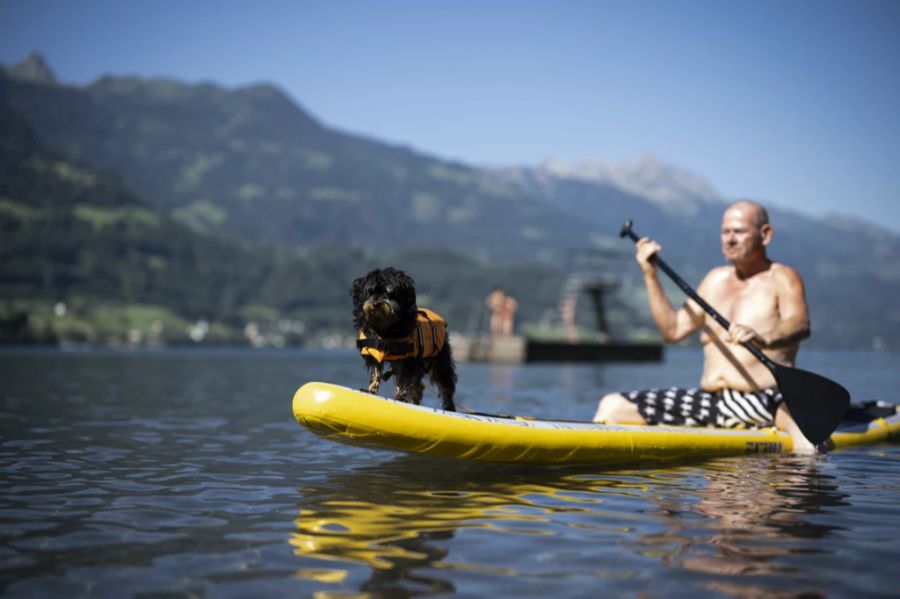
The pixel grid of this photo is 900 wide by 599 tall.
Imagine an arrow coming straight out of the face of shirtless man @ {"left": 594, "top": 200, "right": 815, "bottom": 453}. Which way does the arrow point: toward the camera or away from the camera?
toward the camera

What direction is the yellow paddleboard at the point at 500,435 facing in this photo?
to the viewer's left

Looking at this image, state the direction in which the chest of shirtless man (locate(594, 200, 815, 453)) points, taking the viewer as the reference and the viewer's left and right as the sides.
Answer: facing the viewer and to the left of the viewer

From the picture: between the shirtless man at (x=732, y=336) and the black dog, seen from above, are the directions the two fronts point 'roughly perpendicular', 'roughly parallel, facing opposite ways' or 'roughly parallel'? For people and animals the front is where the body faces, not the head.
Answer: roughly parallel

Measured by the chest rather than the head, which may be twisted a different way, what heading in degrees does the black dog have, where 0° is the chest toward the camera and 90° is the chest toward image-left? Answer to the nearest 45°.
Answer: approximately 45°
